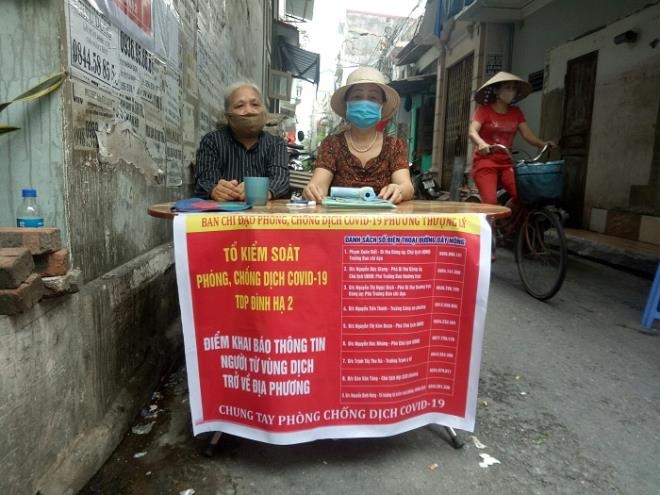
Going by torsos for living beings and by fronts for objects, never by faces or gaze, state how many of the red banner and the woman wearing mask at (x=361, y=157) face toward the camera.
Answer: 2

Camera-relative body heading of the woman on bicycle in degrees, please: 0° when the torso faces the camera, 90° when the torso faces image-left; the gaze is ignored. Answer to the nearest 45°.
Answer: approximately 315°

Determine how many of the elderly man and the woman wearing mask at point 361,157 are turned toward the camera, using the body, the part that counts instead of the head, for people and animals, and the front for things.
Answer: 2

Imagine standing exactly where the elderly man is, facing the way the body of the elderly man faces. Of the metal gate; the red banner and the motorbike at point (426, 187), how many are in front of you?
1

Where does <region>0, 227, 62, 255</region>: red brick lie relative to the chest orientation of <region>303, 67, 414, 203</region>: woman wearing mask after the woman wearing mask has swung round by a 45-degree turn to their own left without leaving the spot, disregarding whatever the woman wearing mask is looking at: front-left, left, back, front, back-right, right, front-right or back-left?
right

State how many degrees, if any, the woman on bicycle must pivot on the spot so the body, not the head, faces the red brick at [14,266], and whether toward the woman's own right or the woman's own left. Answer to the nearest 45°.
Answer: approximately 45° to the woman's own right

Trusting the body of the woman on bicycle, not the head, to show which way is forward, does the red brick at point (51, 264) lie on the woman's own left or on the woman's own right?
on the woman's own right

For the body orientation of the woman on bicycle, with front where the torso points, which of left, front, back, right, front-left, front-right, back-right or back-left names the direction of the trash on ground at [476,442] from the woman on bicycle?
front-right

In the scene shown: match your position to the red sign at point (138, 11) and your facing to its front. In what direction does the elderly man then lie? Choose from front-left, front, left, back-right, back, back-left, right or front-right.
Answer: left

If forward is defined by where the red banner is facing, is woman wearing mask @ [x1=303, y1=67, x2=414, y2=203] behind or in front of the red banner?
behind
